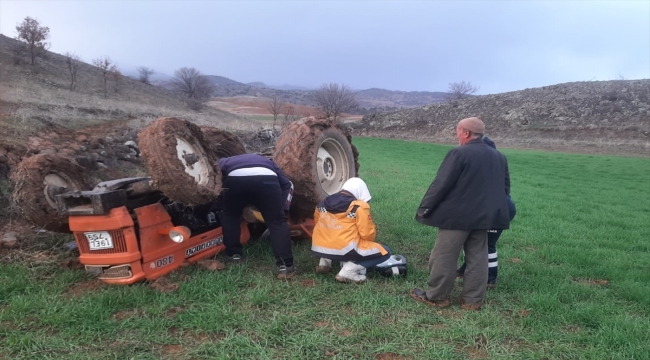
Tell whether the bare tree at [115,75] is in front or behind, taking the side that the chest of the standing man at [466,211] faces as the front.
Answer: in front

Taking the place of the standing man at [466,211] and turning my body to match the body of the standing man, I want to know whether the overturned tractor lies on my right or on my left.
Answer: on my left

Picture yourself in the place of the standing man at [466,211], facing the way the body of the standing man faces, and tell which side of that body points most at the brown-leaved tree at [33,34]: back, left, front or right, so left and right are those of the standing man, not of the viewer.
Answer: front

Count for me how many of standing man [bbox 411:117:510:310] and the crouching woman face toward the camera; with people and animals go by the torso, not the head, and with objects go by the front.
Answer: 0

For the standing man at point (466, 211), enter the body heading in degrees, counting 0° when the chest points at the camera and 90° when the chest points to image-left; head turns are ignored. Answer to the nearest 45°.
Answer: approximately 135°

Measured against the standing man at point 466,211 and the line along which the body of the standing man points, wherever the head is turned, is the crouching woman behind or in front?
in front

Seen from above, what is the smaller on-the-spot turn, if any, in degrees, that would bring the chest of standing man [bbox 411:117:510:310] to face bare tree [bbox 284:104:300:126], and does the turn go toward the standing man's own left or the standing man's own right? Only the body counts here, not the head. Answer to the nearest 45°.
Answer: approximately 45° to the standing man's own right
